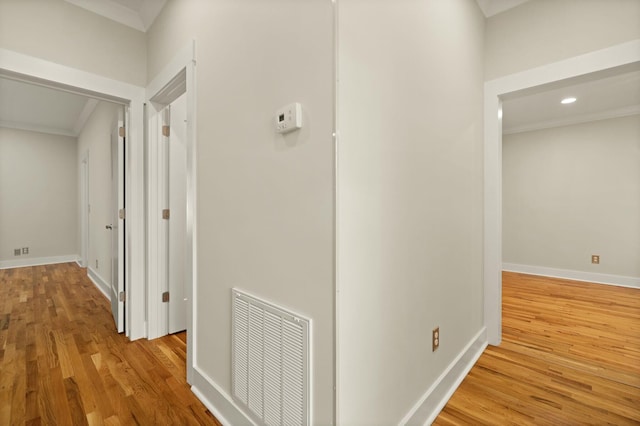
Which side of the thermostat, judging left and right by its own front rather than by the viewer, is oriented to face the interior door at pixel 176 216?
right

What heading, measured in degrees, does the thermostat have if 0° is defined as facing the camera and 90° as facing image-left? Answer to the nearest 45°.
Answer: approximately 45°
